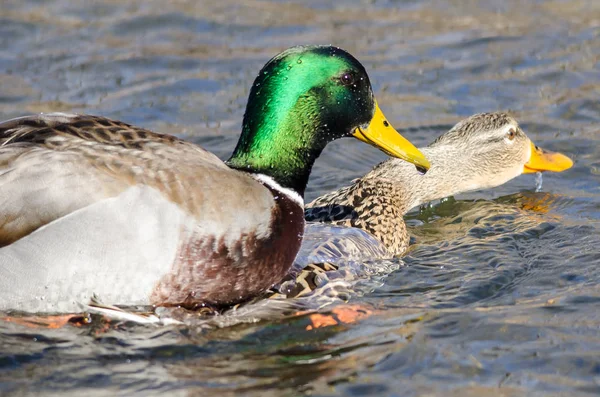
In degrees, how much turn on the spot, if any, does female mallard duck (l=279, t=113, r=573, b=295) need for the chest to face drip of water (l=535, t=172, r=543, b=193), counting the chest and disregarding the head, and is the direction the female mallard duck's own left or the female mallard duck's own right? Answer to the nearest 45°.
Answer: approximately 45° to the female mallard duck's own left

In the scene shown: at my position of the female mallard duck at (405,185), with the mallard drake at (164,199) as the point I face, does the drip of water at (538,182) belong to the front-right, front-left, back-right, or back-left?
back-left

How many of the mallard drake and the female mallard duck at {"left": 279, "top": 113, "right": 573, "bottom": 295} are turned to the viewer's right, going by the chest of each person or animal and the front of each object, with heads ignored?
2

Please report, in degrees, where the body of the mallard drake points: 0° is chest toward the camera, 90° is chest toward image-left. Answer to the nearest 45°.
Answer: approximately 270°

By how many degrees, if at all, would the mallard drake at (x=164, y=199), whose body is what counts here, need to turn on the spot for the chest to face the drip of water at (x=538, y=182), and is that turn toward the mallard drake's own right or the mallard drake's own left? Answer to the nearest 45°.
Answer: approximately 45° to the mallard drake's own left

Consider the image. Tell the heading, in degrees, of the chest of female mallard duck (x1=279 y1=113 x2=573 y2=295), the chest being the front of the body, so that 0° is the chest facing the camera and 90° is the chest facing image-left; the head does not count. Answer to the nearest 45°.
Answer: approximately 270°

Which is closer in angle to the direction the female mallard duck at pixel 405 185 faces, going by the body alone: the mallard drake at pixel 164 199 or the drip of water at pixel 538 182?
the drip of water

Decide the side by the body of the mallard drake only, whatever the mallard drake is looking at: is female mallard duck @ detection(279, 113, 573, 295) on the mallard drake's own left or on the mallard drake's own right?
on the mallard drake's own left
